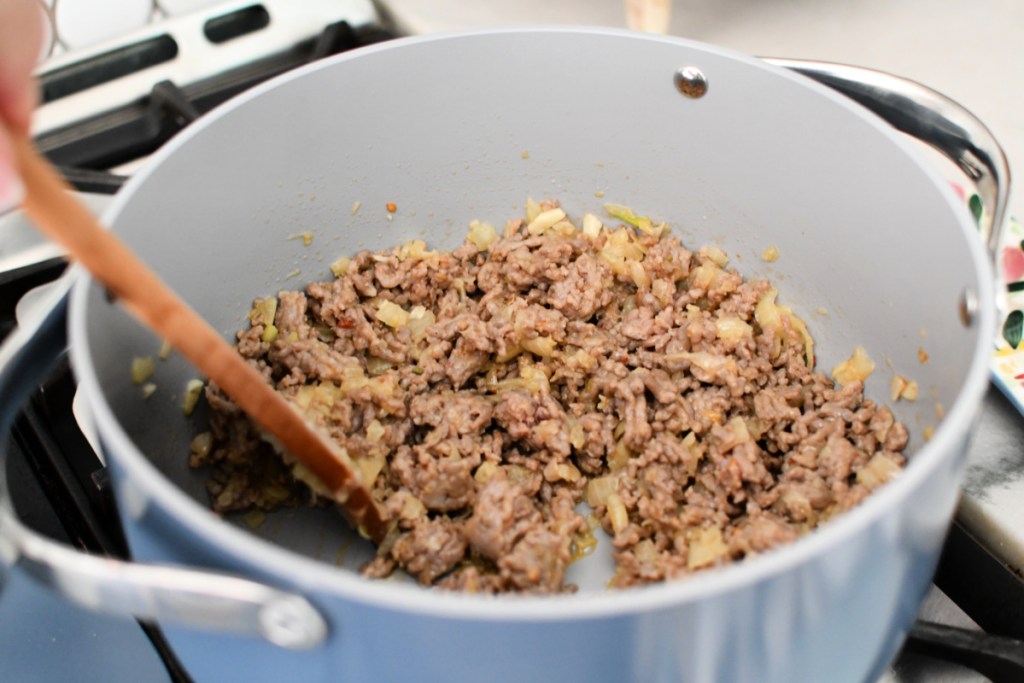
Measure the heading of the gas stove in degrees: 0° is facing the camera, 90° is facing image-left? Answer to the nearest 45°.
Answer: approximately 315°
